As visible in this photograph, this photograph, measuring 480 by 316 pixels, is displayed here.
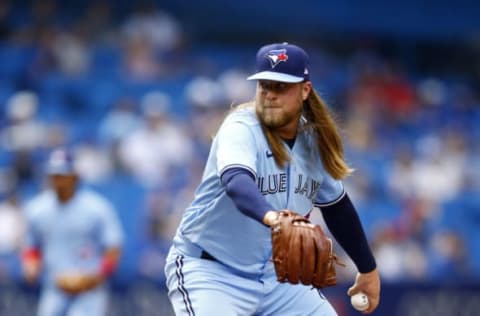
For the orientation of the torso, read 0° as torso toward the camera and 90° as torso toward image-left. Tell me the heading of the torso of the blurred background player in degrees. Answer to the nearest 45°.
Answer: approximately 0°

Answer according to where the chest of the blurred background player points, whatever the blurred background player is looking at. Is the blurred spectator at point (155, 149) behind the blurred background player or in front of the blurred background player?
behind

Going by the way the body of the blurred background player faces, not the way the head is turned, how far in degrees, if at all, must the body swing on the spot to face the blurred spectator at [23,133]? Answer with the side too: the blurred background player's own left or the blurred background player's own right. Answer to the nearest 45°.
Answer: approximately 180°

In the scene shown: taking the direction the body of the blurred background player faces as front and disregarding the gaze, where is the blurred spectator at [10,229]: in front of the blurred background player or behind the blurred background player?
behind
